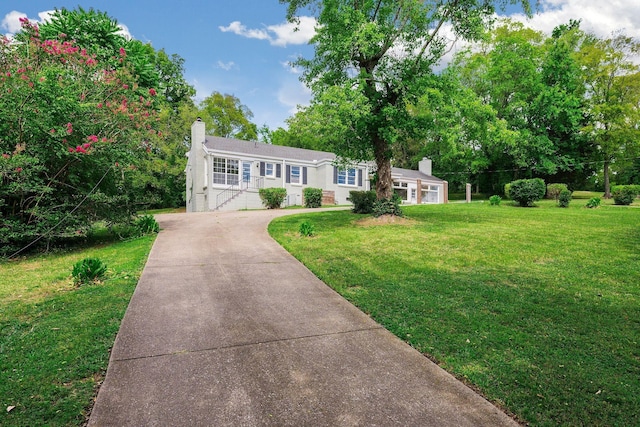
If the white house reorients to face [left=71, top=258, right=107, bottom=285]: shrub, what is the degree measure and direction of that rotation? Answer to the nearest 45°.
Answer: approximately 45° to its right

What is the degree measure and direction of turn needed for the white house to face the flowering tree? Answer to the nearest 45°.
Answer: approximately 45° to its right

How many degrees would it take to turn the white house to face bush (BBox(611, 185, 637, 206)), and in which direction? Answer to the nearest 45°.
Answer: approximately 45° to its left

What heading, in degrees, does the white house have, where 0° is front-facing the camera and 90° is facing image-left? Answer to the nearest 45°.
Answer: approximately 315°

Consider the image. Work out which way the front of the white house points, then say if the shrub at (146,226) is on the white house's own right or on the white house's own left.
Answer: on the white house's own right

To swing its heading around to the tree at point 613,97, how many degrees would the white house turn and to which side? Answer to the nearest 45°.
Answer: approximately 45° to its left
